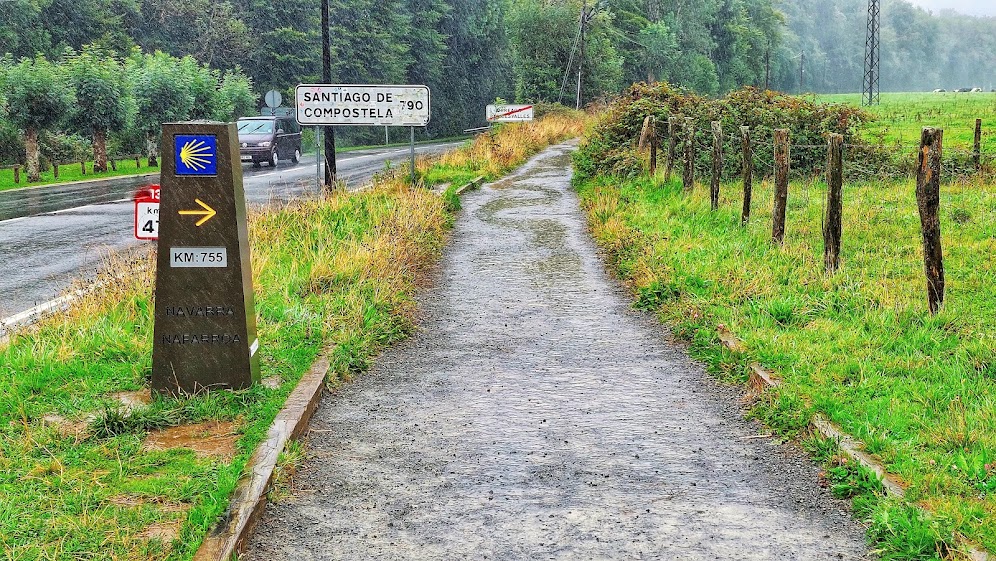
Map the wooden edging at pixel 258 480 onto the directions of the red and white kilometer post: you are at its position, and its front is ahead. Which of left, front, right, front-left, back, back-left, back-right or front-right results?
front

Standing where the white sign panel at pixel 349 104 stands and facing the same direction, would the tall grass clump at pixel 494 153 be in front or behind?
behind

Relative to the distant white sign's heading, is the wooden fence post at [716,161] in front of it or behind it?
in front

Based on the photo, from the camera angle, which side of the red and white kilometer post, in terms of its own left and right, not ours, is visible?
front

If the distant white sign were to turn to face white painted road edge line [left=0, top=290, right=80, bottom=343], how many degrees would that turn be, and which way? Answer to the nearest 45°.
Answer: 0° — it already faces it

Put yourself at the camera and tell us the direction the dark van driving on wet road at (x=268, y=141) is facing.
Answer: facing the viewer and to the left of the viewer

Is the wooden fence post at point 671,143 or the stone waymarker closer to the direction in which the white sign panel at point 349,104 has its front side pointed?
the stone waymarker

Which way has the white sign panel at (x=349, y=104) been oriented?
toward the camera

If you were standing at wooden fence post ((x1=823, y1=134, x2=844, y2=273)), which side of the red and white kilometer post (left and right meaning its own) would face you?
left

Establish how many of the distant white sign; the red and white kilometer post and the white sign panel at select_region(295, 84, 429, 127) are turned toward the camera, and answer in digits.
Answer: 3

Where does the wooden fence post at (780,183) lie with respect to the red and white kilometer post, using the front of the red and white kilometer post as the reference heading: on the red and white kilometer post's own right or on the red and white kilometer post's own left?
on the red and white kilometer post's own left

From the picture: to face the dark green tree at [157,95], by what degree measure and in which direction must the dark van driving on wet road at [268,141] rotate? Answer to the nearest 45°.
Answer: approximately 90° to its right

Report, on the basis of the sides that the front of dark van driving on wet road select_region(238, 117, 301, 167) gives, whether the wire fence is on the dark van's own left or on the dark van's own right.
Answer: on the dark van's own left
